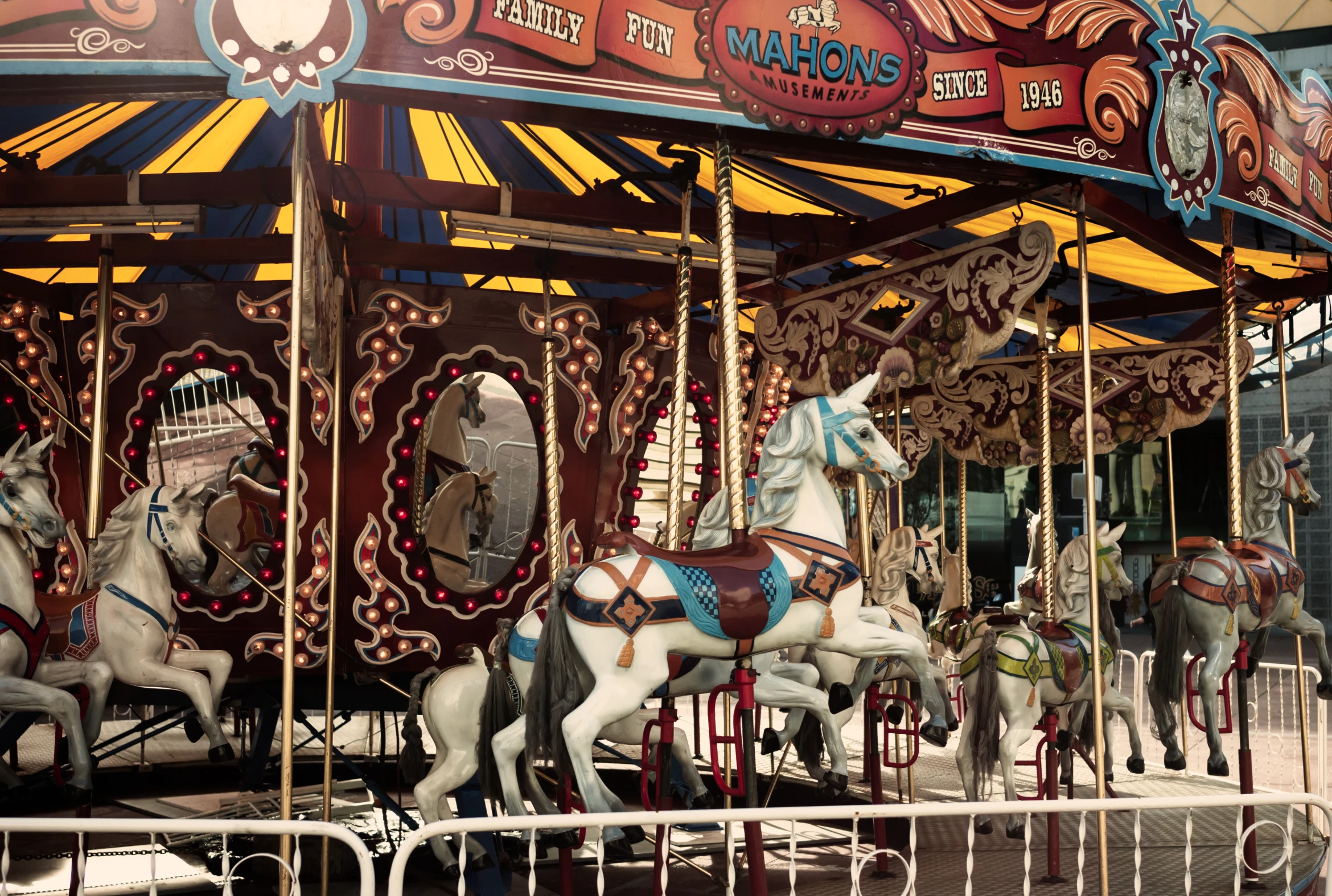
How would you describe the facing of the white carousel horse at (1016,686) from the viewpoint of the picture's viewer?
facing away from the viewer and to the right of the viewer

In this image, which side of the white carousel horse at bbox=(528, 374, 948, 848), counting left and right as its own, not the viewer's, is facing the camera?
right

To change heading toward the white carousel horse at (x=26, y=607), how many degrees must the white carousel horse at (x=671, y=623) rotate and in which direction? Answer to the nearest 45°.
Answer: approximately 180°

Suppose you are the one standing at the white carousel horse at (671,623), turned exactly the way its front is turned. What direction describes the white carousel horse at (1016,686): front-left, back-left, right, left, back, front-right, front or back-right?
front-left

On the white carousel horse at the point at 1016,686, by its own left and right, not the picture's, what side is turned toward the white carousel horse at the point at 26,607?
back

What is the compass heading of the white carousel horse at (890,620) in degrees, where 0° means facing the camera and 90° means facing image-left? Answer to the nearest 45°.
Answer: approximately 270°

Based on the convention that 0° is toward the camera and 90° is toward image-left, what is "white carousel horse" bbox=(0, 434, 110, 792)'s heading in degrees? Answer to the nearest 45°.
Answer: approximately 270°

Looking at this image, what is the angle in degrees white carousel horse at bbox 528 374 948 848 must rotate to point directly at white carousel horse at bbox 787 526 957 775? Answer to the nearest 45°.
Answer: approximately 90° to its left

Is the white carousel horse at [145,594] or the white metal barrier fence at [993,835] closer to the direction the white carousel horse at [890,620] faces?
the white metal barrier fence
